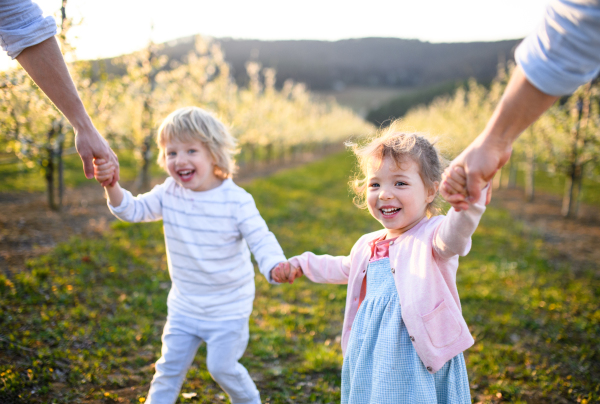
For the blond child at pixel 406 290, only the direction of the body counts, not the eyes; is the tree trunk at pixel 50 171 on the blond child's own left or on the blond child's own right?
on the blond child's own right

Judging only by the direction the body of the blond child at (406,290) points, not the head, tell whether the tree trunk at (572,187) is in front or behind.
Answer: behind

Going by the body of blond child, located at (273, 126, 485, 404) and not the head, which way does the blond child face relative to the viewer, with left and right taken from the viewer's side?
facing the viewer and to the left of the viewer

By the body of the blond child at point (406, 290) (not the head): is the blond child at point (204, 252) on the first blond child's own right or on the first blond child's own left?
on the first blond child's own right
